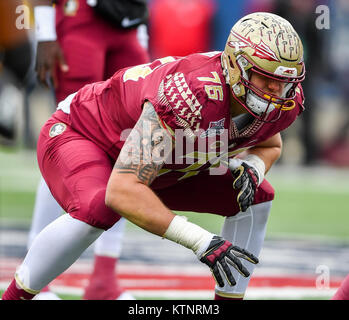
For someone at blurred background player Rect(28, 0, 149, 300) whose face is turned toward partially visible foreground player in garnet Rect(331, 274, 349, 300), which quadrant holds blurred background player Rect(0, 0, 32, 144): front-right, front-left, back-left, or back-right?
back-left

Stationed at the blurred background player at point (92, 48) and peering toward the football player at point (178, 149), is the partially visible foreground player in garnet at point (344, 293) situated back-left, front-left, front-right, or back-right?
front-left

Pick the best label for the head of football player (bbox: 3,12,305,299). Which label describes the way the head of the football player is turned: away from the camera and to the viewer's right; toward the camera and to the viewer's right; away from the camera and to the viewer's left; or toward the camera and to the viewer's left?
toward the camera and to the viewer's right

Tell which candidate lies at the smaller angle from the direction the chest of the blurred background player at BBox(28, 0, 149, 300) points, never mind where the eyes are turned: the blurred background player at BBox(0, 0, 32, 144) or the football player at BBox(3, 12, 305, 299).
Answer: the football player

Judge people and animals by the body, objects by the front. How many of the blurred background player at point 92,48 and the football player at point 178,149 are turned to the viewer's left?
0

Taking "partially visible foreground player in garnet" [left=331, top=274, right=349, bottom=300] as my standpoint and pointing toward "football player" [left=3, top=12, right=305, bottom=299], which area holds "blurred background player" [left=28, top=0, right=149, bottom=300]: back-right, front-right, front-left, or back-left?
front-right

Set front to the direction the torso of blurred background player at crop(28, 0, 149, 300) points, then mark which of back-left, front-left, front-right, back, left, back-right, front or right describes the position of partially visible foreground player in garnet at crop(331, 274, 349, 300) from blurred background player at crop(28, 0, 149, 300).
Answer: front
